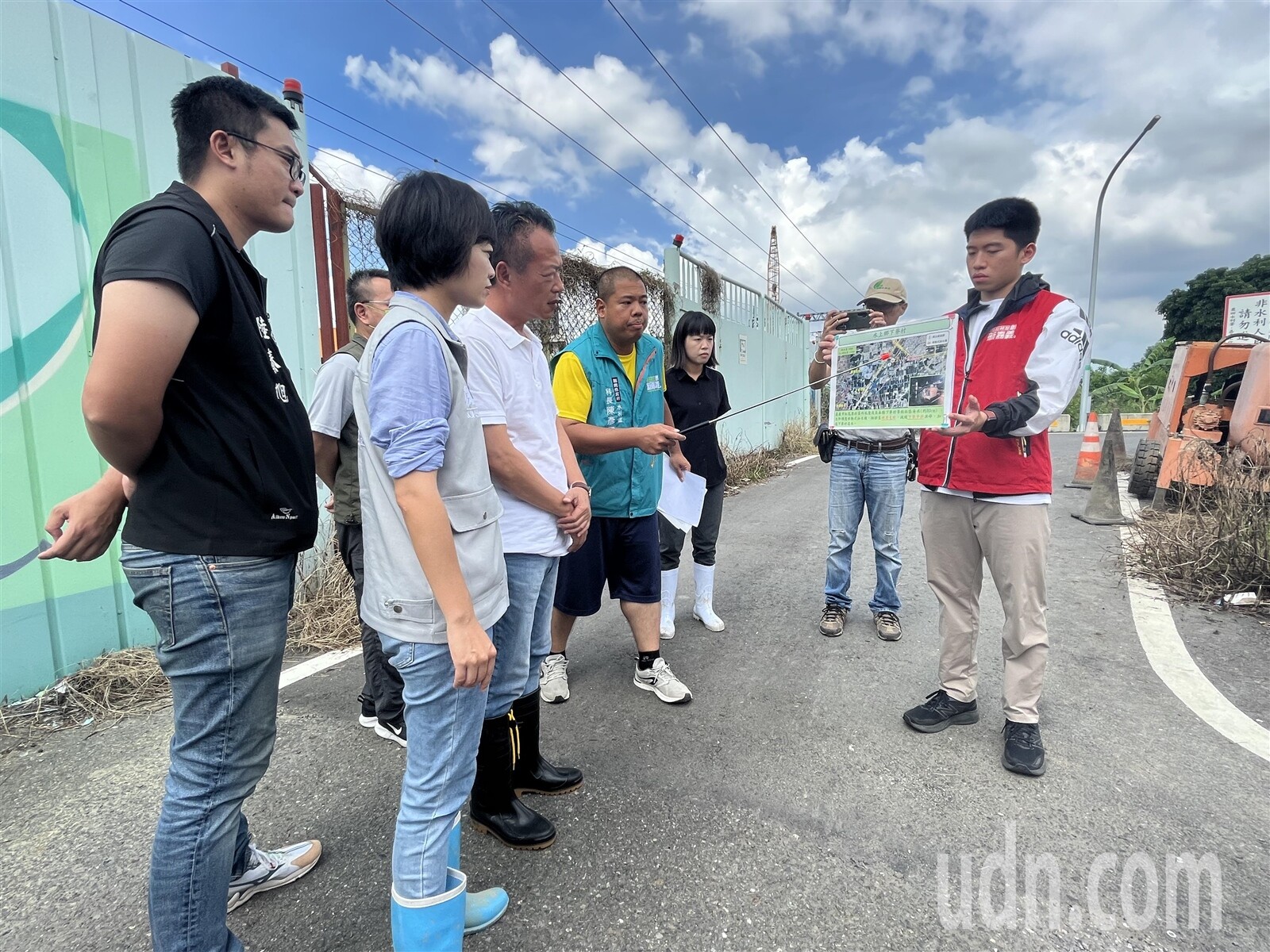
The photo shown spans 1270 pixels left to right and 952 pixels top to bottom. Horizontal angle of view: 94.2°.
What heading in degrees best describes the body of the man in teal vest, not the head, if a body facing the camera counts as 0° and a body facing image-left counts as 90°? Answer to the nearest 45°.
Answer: approximately 315°

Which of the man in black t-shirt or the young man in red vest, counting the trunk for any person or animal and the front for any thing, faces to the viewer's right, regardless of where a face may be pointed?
the man in black t-shirt

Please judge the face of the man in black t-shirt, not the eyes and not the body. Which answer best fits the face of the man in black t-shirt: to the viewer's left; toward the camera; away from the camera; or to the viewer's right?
to the viewer's right

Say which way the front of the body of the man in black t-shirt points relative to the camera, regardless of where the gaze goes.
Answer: to the viewer's right

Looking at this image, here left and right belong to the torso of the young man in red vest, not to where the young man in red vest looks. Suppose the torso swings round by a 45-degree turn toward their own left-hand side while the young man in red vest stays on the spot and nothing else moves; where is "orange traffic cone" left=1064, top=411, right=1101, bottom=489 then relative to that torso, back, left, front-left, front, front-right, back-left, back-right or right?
back

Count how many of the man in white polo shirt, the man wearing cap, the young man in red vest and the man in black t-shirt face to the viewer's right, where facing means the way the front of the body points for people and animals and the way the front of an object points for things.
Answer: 2

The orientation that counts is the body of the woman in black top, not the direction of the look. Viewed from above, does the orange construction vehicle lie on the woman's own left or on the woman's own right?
on the woman's own left

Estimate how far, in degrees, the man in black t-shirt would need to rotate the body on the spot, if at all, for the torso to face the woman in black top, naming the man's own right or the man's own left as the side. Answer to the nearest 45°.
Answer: approximately 45° to the man's own left

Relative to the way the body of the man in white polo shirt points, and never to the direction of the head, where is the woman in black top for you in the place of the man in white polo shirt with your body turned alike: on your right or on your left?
on your left

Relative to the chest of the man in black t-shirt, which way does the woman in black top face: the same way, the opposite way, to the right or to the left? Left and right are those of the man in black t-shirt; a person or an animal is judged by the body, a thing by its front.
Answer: to the right

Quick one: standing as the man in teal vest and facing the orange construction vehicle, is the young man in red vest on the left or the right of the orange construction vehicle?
right

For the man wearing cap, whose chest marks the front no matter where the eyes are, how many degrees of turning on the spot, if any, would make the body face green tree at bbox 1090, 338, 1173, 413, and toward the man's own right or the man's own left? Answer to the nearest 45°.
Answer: approximately 180°

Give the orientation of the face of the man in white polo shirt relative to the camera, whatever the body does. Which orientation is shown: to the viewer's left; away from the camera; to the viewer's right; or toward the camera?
to the viewer's right

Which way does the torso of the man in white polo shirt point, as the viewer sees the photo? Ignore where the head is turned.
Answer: to the viewer's right

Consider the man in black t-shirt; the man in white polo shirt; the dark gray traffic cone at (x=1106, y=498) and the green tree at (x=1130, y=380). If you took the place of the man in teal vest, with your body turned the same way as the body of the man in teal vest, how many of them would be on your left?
2
